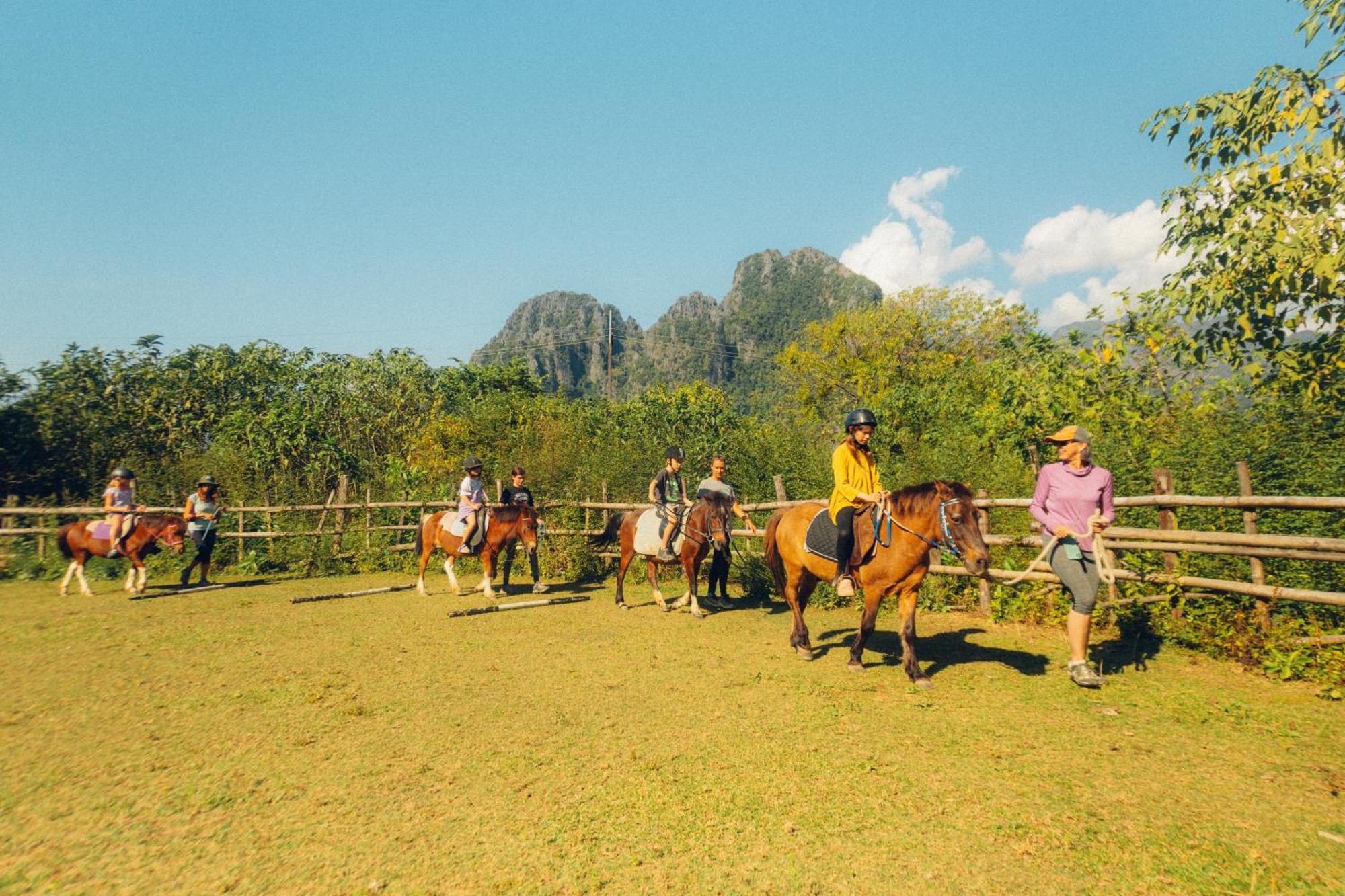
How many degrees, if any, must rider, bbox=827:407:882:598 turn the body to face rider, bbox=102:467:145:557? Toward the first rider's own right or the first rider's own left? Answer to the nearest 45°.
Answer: approximately 135° to the first rider's own right

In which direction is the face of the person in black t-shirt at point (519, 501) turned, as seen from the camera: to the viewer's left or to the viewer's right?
to the viewer's right

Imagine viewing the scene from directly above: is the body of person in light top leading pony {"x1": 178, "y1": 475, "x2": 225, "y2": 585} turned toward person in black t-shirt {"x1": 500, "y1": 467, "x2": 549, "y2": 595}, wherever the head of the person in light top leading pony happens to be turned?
yes

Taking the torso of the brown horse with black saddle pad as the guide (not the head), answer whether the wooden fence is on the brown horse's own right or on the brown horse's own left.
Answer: on the brown horse's own left

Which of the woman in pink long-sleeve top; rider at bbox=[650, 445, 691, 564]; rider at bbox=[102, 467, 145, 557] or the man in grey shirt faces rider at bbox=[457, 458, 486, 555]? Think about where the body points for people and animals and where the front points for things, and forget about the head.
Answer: rider at bbox=[102, 467, 145, 557]

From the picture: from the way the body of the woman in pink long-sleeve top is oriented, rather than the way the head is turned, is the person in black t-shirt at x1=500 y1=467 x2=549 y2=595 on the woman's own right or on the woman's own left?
on the woman's own right

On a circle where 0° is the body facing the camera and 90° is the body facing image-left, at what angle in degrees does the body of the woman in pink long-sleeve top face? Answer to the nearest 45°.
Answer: approximately 0°

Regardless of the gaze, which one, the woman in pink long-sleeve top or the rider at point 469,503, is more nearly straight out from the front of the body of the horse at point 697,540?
the woman in pink long-sleeve top

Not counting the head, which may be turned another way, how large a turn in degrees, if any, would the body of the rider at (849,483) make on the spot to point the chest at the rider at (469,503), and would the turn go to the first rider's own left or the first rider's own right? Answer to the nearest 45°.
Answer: approximately 180°

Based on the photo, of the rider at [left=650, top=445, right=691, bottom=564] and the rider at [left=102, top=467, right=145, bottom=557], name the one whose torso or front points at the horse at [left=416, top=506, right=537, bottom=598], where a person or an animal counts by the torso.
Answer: the rider at [left=102, top=467, right=145, bottom=557]
